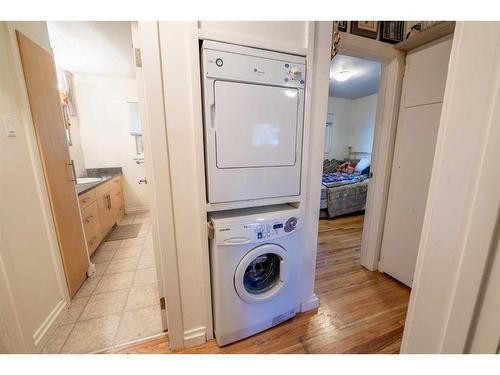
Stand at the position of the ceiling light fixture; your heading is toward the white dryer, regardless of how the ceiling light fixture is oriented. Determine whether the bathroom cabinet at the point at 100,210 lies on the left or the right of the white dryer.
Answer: right

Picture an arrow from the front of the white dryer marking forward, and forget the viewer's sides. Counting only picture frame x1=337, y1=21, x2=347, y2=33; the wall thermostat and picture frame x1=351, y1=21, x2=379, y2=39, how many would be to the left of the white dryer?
2

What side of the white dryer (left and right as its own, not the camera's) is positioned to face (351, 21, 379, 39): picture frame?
left

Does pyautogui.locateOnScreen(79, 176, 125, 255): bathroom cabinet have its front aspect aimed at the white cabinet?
yes

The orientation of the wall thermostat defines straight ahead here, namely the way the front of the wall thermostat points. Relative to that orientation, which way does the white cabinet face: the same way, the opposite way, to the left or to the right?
the opposite way

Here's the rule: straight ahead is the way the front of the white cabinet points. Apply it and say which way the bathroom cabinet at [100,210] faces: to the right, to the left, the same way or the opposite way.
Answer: the opposite way

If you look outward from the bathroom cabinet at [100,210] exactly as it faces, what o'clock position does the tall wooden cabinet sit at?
The tall wooden cabinet is roughly at 2 o'clock from the bathroom cabinet.

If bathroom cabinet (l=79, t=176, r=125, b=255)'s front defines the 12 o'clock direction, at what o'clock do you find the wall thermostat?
The wall thermostat is roughly at 2 o'clock from the bathroom cabinet.

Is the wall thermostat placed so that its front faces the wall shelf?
yes
